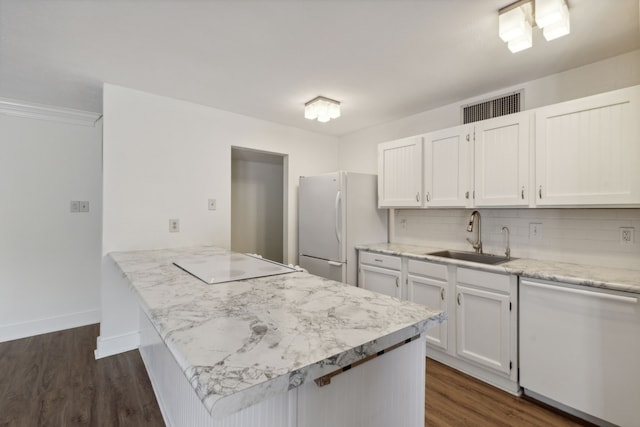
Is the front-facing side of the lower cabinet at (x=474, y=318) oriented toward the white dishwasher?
no

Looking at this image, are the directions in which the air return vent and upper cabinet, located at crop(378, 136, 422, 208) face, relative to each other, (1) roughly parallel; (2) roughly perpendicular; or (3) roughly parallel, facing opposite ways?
roughly parallel

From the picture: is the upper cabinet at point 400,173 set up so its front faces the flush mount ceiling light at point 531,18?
no

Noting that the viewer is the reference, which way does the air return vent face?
facing the viewer and to the left of the viewer

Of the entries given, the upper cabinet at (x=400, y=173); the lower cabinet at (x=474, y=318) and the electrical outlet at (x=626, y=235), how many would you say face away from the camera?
0

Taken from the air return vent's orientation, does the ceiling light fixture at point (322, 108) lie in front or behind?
in front

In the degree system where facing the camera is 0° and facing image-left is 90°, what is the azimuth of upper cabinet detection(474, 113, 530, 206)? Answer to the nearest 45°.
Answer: approximately 45°

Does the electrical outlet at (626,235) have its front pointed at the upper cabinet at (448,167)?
no

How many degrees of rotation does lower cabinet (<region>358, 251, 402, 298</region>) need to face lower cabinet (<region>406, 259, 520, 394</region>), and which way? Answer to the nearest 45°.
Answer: approximately 90° to its left

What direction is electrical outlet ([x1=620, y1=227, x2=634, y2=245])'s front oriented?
toward the camera

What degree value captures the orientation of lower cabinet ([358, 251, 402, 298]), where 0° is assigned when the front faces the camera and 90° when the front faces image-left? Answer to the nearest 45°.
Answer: approximately 45°

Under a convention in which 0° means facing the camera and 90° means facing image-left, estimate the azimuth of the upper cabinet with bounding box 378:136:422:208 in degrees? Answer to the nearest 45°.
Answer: approximately 45°
